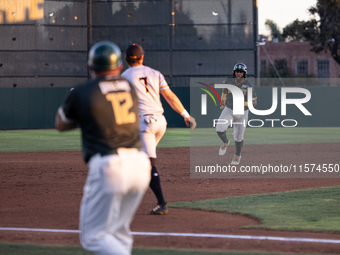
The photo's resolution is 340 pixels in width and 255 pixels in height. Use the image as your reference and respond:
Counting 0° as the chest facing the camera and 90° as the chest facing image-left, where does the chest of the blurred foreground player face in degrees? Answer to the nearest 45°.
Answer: approximately 135°

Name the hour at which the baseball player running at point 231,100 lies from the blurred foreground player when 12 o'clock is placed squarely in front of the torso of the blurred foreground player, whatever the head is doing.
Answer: The baseball player running is roughly at 2 o'clock from the blurred foreground player.

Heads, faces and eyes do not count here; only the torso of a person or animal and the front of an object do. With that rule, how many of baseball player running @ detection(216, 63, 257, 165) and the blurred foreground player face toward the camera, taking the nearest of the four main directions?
1

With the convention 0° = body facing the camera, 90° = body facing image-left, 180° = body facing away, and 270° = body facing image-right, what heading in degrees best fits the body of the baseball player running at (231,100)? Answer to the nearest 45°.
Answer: approximately 0°

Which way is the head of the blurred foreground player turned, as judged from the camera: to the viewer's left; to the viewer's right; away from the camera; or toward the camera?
away from the camera

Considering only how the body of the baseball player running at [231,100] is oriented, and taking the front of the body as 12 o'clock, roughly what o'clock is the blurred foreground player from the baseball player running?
The blurred foreground player is roughly at 12 o'clock from the baseball player running.

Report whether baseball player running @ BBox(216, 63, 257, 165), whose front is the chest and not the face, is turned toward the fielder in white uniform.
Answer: yes
